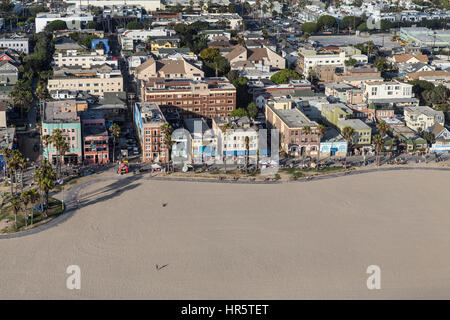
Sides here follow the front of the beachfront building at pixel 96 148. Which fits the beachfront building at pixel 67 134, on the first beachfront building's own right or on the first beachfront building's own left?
on the first beachfront building's own right

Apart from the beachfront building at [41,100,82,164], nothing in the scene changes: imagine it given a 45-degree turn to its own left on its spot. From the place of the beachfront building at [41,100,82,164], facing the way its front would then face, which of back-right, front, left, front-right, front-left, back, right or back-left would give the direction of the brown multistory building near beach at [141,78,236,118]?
left

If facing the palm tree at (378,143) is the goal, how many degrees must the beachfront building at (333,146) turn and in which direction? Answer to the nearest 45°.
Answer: approximately 90° to its left

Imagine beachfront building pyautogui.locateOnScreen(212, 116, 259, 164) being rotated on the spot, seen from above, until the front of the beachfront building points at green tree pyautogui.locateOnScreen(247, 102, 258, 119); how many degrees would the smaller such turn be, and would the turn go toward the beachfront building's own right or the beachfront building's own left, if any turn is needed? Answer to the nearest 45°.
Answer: approximately 180°

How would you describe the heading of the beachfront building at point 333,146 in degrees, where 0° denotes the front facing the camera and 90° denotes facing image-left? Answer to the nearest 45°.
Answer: approximately 0°

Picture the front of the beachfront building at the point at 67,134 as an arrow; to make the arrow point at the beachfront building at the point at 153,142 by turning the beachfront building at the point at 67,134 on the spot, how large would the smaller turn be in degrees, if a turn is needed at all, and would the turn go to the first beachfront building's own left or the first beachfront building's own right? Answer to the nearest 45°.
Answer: approximately 90° to the first beachfront building's own left

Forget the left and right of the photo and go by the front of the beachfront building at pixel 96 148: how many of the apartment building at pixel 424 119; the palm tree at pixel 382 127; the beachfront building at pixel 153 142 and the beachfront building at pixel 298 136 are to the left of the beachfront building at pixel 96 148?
4

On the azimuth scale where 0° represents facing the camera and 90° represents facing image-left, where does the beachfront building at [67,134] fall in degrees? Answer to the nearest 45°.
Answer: approximately 0°
